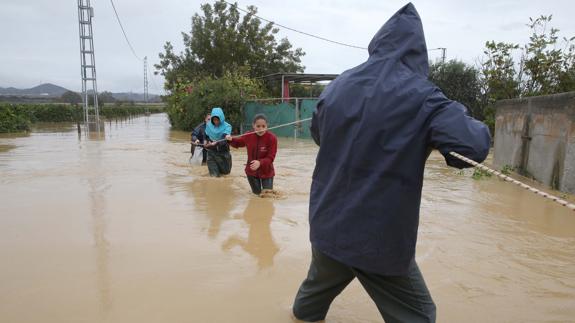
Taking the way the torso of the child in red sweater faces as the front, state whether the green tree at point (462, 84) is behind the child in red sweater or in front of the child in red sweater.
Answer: behind

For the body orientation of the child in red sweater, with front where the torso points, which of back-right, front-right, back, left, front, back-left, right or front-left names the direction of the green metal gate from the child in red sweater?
back

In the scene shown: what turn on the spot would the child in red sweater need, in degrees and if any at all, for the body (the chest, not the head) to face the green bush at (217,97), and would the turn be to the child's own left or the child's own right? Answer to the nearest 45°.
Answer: approximately 180°

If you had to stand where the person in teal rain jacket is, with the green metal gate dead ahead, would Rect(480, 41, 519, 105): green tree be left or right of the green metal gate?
right

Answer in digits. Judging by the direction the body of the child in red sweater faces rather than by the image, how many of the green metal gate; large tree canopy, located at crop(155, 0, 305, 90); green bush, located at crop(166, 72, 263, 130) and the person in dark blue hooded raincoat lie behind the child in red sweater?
3

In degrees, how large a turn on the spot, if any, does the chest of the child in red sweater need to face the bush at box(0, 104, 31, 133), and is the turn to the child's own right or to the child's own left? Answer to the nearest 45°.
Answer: approximately 135° to the child's own right

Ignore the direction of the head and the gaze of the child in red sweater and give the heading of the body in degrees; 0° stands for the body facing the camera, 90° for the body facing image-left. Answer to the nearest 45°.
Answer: approximately 0°

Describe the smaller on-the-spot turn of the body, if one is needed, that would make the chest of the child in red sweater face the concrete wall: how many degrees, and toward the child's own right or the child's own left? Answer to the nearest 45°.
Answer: approximately 90° to the child's own left
